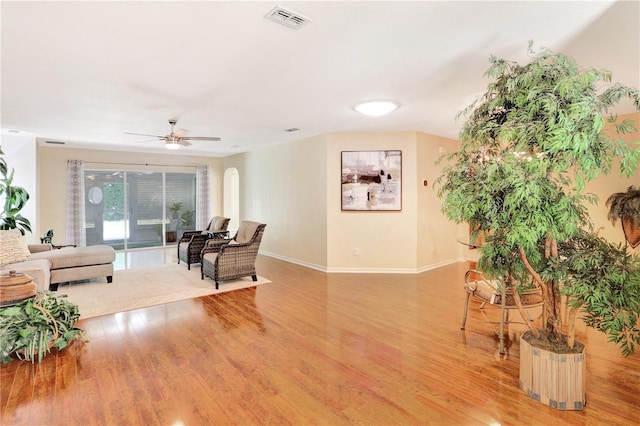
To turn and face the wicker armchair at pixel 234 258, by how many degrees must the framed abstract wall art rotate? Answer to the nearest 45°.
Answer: approximately 45° to its right

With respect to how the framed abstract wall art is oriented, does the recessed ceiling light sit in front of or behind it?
in front

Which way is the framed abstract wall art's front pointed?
toward the camera

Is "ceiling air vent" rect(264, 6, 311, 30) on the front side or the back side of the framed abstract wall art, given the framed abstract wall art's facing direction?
on the front side

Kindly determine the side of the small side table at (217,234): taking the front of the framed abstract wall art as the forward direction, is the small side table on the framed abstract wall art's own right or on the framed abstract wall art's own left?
on the framed abstract wall art's own right

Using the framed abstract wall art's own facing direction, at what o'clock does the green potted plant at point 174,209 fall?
The green potted plant is roughly at 4 o'clock from the framed abstract wall art.

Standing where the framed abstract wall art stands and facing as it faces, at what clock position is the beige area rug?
The beige area rug is roughly at 2 o'clock from the framed abstract wall art.

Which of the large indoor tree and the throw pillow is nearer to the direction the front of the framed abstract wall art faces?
the large indoor tree

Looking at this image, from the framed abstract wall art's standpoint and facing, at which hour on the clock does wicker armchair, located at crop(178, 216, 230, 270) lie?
The wicker armchair is roughly at 3 o'clock from the framed abstract wall art.

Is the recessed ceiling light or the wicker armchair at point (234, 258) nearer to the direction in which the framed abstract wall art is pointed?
the recessed ceiling light

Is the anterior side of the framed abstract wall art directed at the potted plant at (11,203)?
no

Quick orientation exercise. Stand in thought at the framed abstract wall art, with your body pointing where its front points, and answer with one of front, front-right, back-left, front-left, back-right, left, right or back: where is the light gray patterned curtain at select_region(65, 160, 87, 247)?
right

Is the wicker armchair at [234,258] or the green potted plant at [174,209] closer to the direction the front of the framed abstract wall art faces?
the wicker armchair

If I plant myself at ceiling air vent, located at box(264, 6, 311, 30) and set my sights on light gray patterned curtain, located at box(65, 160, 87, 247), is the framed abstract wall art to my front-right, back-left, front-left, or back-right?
front-right
